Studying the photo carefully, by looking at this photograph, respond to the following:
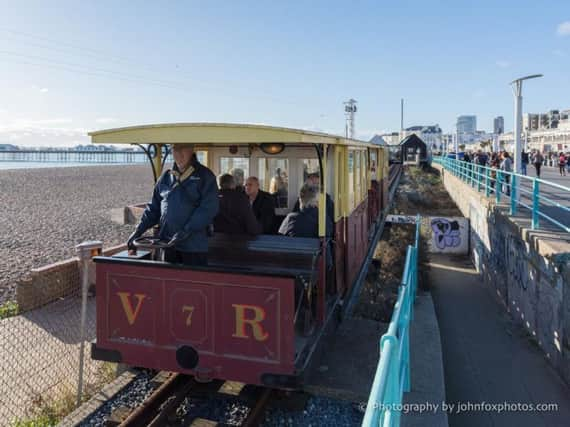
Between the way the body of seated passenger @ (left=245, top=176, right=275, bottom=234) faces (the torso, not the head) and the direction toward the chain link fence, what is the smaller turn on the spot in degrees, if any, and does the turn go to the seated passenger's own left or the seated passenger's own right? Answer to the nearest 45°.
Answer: approximately 45° to the seated passenger's own right

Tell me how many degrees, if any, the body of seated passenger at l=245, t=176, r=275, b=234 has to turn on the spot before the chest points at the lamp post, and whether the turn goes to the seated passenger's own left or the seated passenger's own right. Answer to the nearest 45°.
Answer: approximately 180°

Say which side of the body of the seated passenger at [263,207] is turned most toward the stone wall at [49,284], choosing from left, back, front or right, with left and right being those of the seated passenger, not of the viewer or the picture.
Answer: right

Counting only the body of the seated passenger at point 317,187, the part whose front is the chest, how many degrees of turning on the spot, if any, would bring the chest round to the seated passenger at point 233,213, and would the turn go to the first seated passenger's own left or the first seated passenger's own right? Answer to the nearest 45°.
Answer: approximately 90° to the first seated passenger's own right
